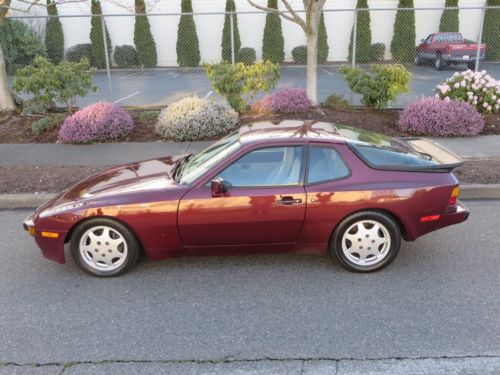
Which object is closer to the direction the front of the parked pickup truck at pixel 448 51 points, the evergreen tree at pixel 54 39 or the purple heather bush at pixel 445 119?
the evergreen tree

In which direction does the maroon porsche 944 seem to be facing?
to the viewer's left

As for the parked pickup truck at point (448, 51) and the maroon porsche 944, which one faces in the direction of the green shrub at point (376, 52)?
the parked pickup truck

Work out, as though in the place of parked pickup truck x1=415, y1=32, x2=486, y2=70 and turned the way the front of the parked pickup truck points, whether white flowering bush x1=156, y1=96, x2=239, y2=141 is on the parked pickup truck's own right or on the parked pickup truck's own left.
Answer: on the parked pickup truck's own left

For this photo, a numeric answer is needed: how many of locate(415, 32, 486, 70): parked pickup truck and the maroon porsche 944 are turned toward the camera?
0

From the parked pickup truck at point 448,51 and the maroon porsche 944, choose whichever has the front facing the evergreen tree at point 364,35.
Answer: the parked pickup truck

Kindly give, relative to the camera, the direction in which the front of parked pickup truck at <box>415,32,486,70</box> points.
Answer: facing away from the viewer and to the left of the viewer

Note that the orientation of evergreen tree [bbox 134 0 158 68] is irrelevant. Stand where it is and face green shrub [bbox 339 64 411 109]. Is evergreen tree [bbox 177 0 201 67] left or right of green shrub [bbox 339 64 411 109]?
left

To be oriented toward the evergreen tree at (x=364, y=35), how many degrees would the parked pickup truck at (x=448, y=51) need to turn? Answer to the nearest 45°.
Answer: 0° — it already faces it

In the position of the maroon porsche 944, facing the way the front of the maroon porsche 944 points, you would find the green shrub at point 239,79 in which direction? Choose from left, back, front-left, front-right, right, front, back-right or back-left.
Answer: right

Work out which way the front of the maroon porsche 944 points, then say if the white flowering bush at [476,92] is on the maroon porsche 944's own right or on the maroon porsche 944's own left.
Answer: on the maroon porsche 944's own right

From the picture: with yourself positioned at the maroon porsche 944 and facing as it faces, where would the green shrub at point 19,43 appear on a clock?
The green shrub is roughly at 2 o'clock from the maroon porsche 944.

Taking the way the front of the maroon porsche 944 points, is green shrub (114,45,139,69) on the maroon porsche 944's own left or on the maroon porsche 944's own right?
on the maroon porsche 944's own right

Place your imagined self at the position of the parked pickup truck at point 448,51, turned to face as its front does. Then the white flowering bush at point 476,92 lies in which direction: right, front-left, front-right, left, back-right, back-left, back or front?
back-left
